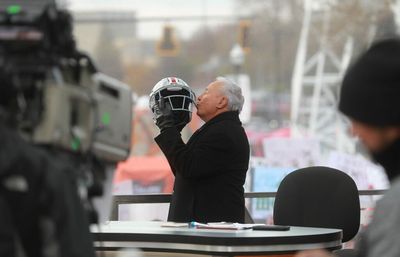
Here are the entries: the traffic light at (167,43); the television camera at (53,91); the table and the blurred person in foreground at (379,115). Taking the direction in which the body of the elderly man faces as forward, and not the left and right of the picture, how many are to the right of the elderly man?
1

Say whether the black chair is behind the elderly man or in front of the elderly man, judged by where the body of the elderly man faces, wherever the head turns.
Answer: behind

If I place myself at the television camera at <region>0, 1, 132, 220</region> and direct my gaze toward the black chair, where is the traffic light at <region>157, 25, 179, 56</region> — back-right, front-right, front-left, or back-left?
front-left

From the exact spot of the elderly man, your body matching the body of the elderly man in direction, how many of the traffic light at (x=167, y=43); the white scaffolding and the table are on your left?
1

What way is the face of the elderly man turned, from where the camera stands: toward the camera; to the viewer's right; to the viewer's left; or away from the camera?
to the viewer's left

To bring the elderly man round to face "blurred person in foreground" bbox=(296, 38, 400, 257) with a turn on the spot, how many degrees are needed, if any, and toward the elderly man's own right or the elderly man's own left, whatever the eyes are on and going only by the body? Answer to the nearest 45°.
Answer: approximately 90° to the elderly man's own left

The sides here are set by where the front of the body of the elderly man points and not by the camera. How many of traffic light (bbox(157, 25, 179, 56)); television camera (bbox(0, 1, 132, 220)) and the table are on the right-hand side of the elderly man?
1

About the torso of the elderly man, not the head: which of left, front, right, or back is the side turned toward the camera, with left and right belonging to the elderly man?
left

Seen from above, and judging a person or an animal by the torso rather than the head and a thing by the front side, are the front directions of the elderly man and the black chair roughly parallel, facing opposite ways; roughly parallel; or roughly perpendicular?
roughly perpendicular
